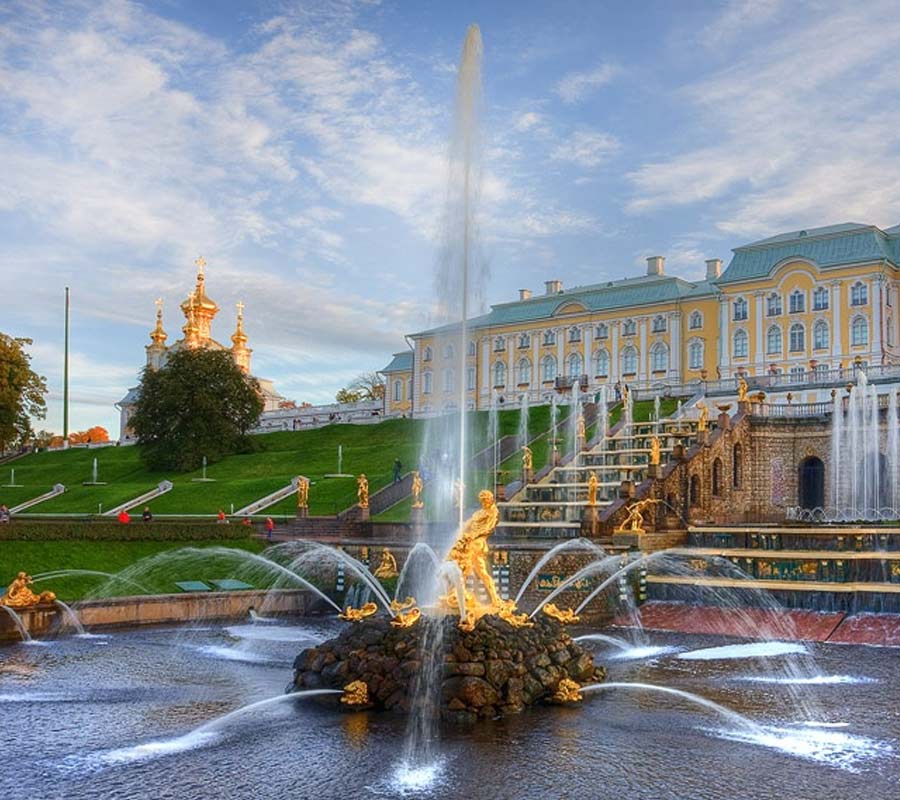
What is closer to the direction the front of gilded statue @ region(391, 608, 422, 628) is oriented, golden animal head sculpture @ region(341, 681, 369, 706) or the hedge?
the golden animal head sculpture

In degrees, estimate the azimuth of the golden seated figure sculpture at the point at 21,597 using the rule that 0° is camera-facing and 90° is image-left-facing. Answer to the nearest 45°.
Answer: approximately 315°

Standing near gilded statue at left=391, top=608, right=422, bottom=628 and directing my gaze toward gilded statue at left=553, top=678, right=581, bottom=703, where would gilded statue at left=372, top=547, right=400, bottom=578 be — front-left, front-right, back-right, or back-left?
back-left

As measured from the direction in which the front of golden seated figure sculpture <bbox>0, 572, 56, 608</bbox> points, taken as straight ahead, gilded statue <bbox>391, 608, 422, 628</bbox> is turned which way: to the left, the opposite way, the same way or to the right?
to the right

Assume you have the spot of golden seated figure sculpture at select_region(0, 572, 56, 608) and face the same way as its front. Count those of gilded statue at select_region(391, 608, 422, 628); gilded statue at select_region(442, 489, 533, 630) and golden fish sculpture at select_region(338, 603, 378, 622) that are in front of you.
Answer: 3

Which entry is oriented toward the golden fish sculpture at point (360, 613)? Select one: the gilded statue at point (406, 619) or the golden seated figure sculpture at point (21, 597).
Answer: the golden seated figure sculpture at point (21, 597)

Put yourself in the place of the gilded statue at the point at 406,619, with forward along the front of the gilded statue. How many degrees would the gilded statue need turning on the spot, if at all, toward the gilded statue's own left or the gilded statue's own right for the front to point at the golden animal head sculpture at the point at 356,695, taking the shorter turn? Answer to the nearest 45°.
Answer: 0° — it already faces it

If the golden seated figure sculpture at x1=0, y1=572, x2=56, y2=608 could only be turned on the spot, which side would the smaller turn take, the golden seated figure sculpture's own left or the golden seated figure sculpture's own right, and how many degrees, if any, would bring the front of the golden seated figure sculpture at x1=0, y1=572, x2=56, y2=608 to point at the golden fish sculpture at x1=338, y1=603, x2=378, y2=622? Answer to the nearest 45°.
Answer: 0° — it already faces it

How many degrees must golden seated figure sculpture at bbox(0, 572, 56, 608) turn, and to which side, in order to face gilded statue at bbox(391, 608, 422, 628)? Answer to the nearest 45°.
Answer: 0° — it already faces it

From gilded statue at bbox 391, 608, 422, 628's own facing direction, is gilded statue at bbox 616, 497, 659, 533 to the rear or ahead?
to the rear

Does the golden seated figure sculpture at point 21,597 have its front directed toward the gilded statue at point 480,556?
yes
